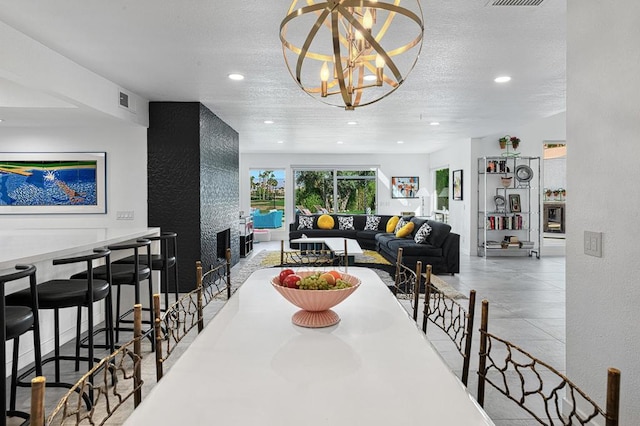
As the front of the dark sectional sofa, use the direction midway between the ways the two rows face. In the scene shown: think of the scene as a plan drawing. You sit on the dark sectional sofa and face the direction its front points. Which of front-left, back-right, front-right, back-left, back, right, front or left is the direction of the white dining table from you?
front-left

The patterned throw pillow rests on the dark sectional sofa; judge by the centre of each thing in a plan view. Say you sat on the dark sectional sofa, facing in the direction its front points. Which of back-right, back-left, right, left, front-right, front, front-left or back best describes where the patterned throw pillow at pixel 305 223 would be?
right

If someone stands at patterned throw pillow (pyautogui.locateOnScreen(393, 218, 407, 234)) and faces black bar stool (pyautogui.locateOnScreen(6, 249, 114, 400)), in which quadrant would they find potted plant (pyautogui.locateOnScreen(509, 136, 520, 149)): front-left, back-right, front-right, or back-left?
back-left

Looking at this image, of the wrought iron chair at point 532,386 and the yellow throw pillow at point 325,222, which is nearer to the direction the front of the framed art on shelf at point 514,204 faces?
the wrought iron chair

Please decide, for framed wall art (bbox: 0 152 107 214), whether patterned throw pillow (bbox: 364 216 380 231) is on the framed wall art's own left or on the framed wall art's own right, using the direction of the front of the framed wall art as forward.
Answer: on the framed wall art's own left

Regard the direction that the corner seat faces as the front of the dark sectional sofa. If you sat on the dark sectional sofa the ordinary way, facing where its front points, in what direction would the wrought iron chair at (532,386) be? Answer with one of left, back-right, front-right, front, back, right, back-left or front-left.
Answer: front-left

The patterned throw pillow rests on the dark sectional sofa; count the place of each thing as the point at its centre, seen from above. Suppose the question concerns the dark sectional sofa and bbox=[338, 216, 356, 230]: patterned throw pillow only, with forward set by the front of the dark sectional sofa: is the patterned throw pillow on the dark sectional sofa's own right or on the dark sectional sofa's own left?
on the dark sectional sofa's own right

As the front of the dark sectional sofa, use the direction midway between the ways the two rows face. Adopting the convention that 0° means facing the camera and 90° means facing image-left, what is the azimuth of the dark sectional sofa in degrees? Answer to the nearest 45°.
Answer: approximately 45°

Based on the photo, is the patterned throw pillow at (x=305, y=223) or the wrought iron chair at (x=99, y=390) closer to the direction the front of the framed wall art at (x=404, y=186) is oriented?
the wrought iron chair
